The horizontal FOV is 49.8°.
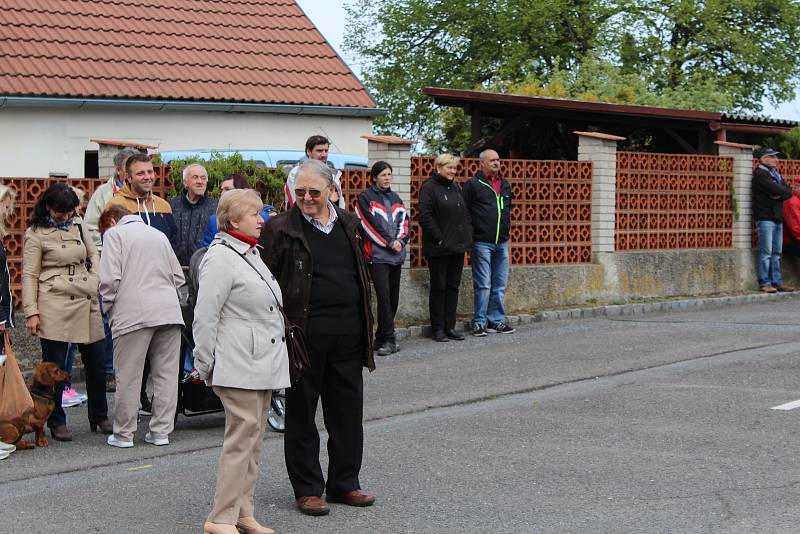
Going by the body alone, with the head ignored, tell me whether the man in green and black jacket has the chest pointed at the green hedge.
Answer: no

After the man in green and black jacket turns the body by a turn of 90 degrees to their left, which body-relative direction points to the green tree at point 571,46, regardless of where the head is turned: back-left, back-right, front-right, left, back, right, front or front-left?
front-left

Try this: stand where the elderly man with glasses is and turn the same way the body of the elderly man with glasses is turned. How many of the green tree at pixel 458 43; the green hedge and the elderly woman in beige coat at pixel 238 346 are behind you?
2

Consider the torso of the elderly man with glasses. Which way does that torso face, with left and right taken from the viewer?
facing the viewer

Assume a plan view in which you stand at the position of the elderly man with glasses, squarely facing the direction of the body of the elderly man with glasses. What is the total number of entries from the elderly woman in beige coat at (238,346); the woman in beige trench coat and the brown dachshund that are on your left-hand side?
0

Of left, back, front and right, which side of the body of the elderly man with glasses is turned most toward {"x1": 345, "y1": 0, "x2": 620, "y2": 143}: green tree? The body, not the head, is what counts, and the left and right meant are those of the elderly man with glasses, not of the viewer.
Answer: back

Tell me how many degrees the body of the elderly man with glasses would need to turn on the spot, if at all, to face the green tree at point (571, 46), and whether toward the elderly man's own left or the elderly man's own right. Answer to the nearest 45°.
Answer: approximately 180°

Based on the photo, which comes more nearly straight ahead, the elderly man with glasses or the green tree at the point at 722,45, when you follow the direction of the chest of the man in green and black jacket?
the elderly man with glasses

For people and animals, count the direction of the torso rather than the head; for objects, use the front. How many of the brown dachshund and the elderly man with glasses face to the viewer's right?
1

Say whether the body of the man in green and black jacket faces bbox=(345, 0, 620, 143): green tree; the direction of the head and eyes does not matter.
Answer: no

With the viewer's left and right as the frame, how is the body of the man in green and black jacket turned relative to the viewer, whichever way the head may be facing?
facing the viewer and to the right of the viewer

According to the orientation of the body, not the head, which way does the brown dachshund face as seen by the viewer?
to the viewer's right
